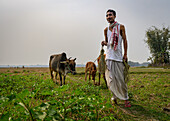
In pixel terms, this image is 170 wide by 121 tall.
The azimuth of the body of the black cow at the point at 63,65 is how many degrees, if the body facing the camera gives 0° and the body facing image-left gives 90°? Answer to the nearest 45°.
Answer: approximately 315°

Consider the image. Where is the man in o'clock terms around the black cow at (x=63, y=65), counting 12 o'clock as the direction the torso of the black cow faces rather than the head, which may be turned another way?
The man is roughly at 1 o'clock from the black cow.

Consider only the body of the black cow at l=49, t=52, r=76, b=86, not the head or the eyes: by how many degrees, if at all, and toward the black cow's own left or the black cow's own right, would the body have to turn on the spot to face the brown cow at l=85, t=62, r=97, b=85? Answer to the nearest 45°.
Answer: approximately 45° to the black cow's own left
